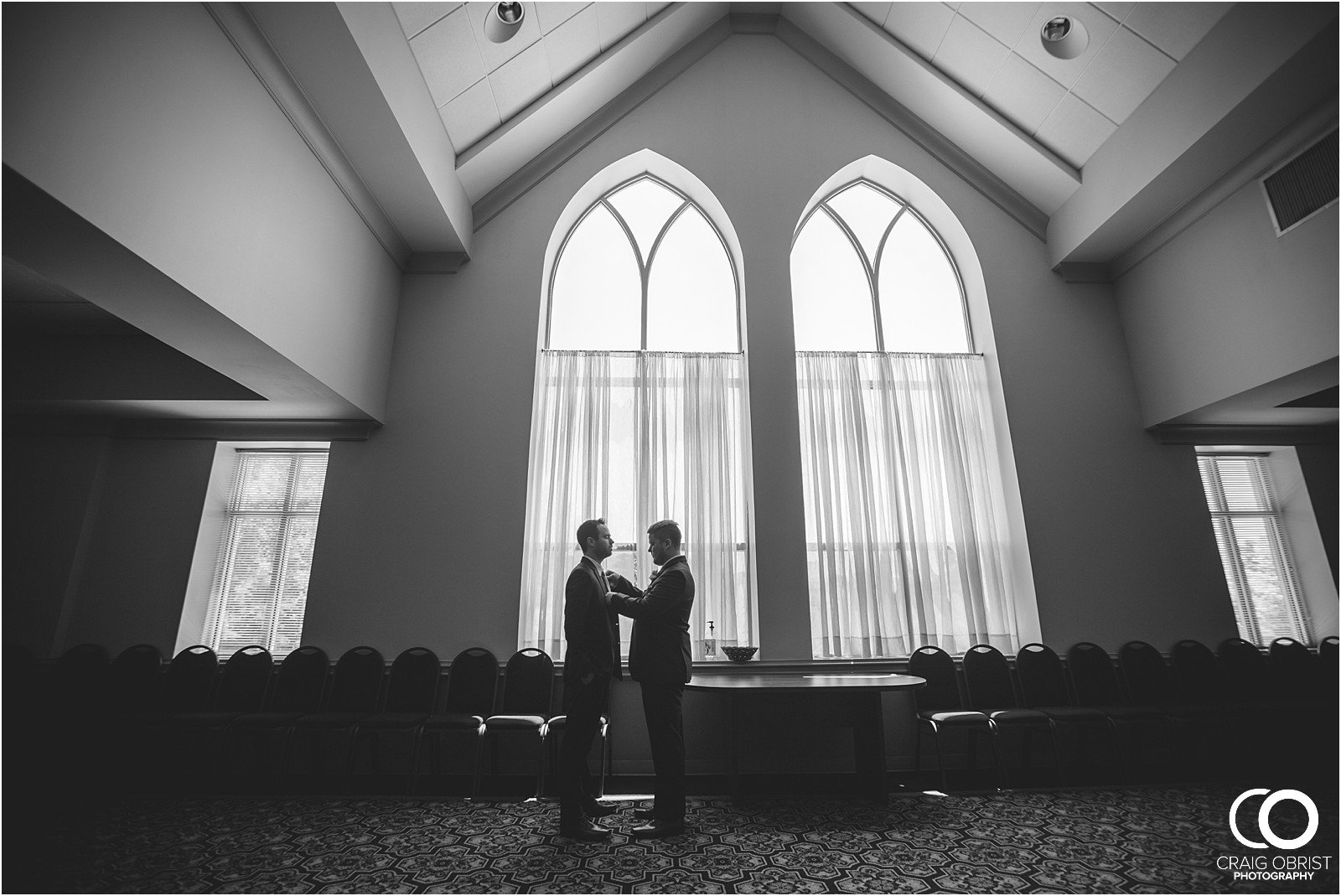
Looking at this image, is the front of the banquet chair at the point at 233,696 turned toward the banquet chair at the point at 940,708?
no

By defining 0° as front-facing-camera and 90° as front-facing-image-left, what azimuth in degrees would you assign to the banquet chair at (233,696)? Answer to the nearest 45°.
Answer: approximately 45°

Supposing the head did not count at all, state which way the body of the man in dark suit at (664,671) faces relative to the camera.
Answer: to the viewer's left

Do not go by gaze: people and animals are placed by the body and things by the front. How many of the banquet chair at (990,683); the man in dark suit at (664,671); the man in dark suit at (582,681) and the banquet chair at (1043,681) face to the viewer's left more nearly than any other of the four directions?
1

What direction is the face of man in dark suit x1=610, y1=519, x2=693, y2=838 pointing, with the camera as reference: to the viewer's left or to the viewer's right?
to the viewer's left

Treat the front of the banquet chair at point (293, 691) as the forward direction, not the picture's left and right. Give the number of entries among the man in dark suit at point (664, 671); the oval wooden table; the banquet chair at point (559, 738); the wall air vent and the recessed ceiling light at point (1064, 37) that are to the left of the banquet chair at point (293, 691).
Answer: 5

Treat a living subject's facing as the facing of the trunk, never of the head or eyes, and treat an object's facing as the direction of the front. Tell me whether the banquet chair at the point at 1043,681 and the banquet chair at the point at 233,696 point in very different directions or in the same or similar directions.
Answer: same or similar directions

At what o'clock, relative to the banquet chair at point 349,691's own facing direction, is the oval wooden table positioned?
The oval wooden table is roughly at 9 o'clock from the banquet chair.

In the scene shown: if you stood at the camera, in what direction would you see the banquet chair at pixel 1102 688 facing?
facing the viewer and to the right of the viewer

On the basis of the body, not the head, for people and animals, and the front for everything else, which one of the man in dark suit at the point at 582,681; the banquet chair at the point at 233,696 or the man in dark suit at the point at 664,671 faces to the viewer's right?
the man in dark suit at the point at 582,681

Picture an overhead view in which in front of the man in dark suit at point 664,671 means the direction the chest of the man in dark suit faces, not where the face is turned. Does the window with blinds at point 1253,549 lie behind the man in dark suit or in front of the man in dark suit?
behind

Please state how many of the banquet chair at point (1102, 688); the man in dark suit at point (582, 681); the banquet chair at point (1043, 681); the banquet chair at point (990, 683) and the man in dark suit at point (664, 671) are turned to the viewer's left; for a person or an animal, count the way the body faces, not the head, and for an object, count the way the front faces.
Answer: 1

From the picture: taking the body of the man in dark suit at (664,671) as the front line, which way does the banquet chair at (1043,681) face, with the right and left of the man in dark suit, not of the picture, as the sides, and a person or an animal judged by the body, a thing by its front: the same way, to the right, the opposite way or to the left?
to the left

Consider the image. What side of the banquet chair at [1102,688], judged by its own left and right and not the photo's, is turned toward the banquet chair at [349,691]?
right

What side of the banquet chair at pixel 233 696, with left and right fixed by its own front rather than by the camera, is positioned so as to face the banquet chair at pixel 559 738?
left

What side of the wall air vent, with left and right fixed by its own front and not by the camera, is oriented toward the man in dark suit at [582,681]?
front

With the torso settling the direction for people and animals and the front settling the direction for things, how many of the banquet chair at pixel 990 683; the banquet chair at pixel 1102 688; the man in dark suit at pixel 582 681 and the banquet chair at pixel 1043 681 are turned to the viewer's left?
0

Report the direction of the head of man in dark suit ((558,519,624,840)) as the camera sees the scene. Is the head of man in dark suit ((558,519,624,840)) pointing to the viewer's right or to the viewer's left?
to the viewer's right

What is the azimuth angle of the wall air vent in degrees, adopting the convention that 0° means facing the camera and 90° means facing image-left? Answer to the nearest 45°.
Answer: approximately 45°

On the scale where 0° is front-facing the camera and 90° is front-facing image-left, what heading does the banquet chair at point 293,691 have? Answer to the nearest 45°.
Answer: approximately 45°

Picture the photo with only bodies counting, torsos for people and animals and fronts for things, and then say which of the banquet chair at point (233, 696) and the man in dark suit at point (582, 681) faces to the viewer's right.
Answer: the man in dark suit

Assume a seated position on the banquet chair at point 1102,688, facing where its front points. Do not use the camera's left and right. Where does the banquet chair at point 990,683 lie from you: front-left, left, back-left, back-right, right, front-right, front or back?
right

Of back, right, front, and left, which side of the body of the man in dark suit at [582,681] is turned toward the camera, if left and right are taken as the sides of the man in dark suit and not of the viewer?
right
